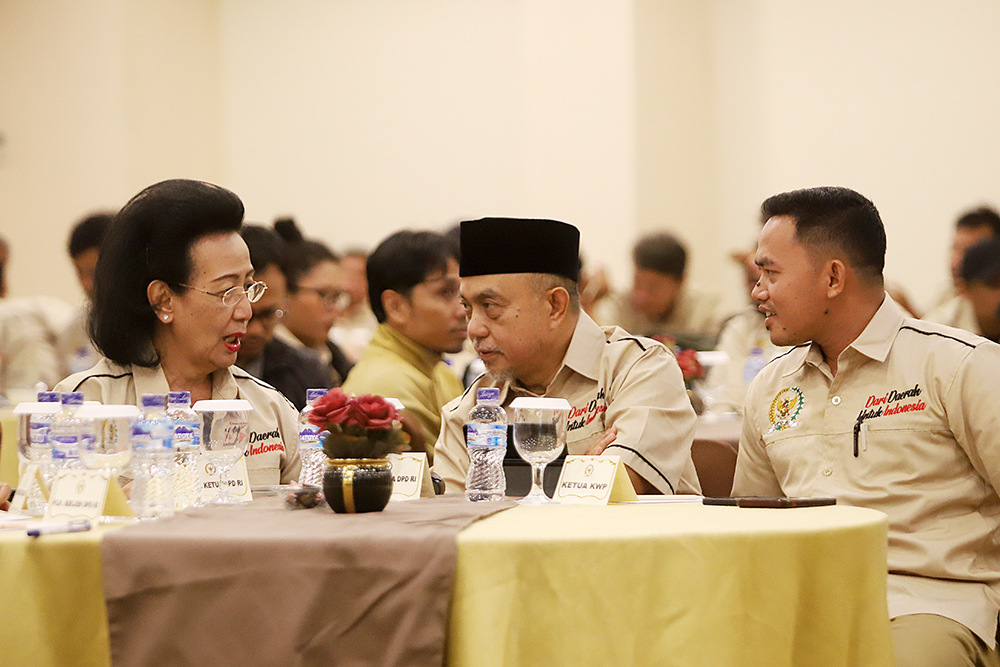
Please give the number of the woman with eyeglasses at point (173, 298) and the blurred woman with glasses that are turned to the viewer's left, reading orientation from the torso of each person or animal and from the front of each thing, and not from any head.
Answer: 0

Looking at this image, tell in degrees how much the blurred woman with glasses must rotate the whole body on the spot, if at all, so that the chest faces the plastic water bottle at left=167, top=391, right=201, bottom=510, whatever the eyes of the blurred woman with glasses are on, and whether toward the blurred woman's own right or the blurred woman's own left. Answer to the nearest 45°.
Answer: approximately 45° to the blurred woman's own right

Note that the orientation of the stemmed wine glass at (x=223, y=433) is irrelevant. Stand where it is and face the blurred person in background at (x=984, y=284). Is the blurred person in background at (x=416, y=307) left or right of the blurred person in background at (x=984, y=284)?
left

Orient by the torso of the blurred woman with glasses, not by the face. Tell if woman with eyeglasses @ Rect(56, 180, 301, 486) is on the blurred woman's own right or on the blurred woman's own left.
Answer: on the blurred woman's own right

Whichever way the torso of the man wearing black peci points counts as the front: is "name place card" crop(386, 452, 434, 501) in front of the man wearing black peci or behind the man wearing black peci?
in front

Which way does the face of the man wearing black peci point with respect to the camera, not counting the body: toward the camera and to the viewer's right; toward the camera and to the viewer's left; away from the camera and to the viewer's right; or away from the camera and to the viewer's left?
toward the camera and to the viewer's left

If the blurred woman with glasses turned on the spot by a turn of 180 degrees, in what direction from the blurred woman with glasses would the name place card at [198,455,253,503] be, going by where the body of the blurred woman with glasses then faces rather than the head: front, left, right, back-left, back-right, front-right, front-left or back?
back-left

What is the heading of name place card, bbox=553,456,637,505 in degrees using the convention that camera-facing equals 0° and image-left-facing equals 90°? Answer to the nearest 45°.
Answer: approximately 45°
